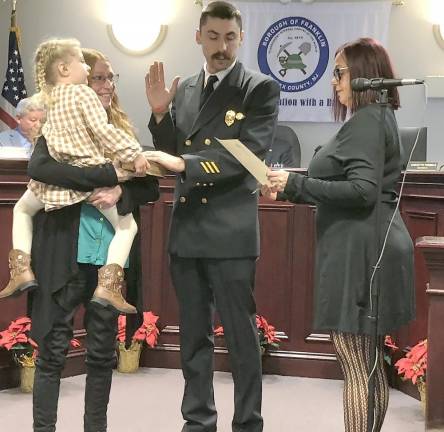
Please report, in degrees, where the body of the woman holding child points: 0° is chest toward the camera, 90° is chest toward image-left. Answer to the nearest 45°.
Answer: approximately 315°

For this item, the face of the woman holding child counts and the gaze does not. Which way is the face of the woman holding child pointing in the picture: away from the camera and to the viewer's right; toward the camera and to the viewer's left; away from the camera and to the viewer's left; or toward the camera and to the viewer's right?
toward the camera and to the viewer's right

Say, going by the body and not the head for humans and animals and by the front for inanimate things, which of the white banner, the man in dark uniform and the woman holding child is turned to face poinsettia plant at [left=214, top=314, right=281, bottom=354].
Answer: the white banner

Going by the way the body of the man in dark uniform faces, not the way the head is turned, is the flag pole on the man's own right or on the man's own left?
on the man's own right

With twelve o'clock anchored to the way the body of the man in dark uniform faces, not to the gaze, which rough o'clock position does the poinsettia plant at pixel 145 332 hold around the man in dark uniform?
The poinsettia plant is roughly at 4 o'clock from the man in dark uniform.

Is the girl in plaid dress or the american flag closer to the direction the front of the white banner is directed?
the girl in plaid dress

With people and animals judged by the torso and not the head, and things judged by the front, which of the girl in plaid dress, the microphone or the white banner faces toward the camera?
the white banner

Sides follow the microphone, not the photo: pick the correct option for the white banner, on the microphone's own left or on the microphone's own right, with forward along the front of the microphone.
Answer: on the microphone's own right

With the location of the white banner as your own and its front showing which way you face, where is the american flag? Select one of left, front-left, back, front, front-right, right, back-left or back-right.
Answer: right

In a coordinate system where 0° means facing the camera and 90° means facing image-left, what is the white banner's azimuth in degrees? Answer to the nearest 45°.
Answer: approximately 0°

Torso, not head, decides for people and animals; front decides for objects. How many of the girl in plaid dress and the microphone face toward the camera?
0

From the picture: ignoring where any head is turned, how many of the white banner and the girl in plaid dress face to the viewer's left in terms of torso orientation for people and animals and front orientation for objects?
0

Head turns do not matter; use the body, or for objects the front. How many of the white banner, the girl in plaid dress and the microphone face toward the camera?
1

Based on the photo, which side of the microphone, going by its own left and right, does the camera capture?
left

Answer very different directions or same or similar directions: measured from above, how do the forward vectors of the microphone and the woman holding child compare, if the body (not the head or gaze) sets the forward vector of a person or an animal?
very different directions

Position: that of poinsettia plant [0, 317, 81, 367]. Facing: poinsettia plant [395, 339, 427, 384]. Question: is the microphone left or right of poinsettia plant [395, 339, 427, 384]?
right

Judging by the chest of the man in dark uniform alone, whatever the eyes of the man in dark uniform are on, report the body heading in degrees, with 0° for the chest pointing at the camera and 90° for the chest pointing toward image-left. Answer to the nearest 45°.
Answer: approximately 45°
